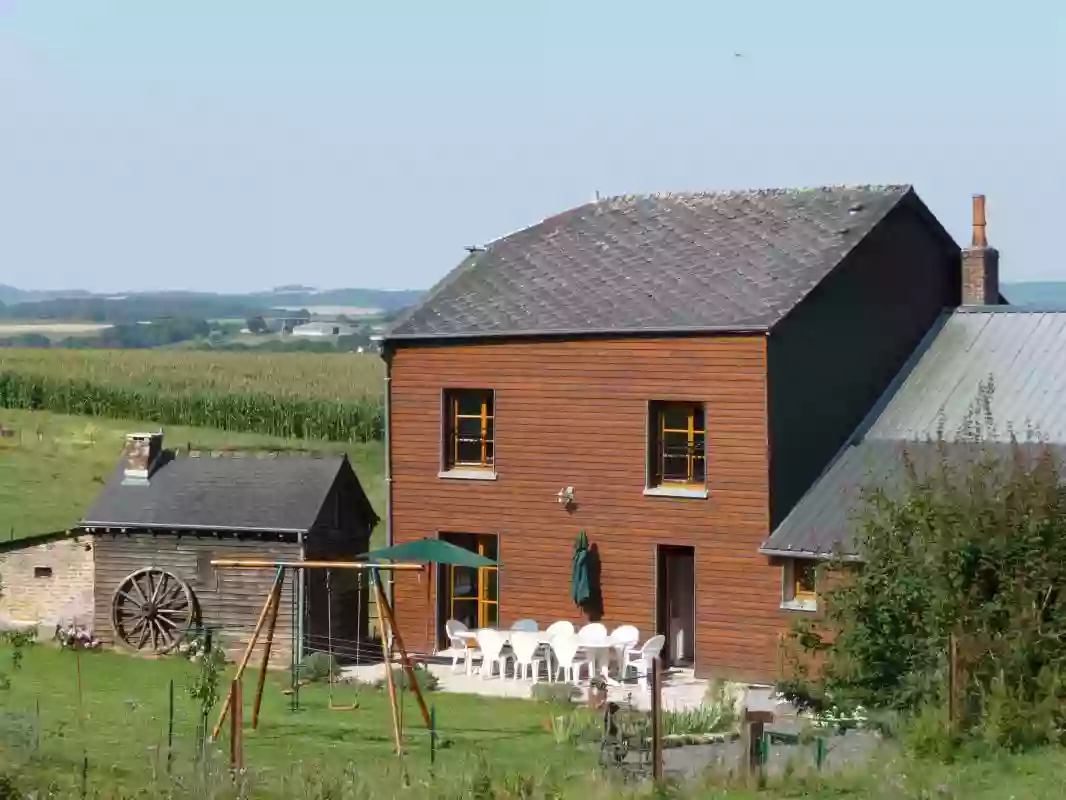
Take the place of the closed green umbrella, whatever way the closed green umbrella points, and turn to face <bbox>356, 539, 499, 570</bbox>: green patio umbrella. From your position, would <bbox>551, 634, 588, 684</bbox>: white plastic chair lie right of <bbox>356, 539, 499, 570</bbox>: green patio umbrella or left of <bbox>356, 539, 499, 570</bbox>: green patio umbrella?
left

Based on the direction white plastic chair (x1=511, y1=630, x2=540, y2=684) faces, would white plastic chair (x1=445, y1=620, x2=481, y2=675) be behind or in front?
in front

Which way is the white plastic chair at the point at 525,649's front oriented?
away from the camera

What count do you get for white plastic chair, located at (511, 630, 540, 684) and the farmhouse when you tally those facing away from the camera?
1

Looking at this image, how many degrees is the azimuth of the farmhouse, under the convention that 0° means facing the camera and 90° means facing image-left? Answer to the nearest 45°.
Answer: approximately 45°

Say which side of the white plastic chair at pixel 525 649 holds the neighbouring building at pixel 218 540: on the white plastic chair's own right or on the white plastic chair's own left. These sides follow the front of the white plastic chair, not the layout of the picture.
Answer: on the white plastic chair's own left

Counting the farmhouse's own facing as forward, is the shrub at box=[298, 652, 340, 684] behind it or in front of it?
in front

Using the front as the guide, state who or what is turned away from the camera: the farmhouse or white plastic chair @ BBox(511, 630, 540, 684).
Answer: the white plastic chair

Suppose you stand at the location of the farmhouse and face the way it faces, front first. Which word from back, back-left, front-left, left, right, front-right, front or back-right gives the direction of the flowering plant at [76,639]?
front-right

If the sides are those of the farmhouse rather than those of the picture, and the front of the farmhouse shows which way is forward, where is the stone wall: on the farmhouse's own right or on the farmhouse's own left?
on the farmhouse's own right

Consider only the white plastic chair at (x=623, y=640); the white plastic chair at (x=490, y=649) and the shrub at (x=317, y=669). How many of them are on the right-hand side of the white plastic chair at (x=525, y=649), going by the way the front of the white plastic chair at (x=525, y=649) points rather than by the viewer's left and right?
1

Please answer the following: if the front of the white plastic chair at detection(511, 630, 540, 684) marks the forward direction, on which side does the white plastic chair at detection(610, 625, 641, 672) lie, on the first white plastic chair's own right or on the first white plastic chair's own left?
on the first white plastic chair's own right
